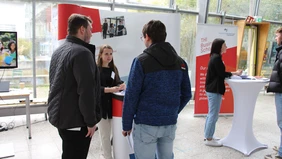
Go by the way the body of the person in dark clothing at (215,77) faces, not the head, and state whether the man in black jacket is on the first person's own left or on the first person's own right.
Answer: on the first person's own right

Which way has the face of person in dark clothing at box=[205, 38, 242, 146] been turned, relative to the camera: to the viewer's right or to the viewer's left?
to the viewer's right

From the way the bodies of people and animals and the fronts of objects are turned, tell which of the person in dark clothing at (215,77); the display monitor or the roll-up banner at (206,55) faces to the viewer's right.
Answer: the person in dark clothing

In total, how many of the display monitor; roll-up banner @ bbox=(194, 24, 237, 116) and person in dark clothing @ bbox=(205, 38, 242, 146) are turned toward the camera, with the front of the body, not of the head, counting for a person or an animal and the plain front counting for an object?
2

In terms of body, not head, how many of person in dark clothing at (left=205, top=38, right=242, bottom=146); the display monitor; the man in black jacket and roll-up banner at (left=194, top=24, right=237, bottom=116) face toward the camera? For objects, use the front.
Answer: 2

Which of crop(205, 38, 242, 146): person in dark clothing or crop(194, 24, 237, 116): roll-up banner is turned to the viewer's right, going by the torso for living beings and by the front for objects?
the person in dark clothing

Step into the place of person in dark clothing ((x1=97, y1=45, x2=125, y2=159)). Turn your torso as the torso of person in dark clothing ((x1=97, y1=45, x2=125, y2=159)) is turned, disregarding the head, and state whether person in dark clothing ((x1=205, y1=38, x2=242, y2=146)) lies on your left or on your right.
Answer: on your left

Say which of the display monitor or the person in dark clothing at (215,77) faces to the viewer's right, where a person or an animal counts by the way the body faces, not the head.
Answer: the person in dark clothing

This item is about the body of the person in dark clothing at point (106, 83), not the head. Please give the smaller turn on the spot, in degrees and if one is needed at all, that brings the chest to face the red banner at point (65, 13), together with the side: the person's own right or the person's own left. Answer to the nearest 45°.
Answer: approximately 180°

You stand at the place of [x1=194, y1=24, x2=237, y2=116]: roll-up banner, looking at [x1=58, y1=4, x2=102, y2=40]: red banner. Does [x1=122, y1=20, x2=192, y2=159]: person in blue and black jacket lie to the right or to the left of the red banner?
left

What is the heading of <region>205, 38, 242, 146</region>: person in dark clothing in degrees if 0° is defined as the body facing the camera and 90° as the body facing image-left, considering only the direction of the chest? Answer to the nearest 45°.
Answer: approximately 270°

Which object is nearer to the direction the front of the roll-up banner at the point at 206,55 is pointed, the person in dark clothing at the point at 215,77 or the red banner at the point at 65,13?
the person in dark clothing
